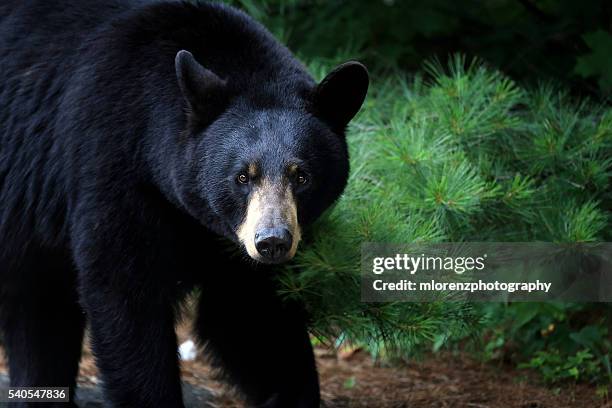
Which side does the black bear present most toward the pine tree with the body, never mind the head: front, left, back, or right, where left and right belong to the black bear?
left

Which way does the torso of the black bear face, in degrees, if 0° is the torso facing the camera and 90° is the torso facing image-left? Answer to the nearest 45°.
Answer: approximately 315°
